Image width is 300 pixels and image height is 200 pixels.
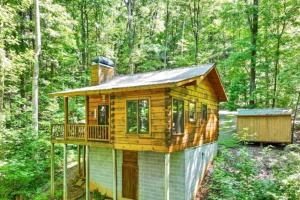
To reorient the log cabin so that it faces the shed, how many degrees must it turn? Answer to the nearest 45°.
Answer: approximately 180°
